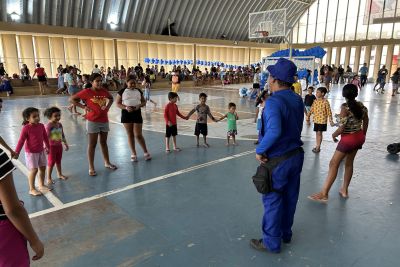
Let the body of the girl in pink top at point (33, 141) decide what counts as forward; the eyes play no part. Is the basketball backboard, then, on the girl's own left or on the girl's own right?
on the girl's own left

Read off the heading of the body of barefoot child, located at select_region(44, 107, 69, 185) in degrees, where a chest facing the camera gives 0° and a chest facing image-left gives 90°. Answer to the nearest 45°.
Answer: approximately 315°

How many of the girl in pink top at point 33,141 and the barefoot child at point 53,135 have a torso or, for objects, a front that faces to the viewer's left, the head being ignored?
0

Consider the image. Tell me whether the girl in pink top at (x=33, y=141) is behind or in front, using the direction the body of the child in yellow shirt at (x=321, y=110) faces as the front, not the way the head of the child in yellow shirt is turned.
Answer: in front

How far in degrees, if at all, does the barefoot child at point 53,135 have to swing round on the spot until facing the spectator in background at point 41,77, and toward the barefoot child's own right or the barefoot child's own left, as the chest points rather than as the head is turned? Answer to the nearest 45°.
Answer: approximately 135° to the barefoot child's own left

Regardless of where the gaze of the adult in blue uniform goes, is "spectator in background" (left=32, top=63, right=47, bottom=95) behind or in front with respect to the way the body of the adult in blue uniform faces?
in front

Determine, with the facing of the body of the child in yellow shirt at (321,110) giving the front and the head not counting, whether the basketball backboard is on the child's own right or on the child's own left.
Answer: on the child's own right

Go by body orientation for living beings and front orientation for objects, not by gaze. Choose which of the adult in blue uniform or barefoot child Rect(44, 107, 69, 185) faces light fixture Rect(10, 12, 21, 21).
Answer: the adult in blue uniform

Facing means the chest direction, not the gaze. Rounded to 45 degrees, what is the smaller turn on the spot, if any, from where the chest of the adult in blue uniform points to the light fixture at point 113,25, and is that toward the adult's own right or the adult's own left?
0° — they already face it

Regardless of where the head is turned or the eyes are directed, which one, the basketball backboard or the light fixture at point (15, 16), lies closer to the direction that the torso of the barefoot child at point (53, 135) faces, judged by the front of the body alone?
the basketball backboard

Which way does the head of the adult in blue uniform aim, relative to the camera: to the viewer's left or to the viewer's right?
to the viewer's left

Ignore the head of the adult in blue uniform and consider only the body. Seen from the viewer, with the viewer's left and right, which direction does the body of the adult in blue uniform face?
facing away from the viewer and to the left of the viewer
